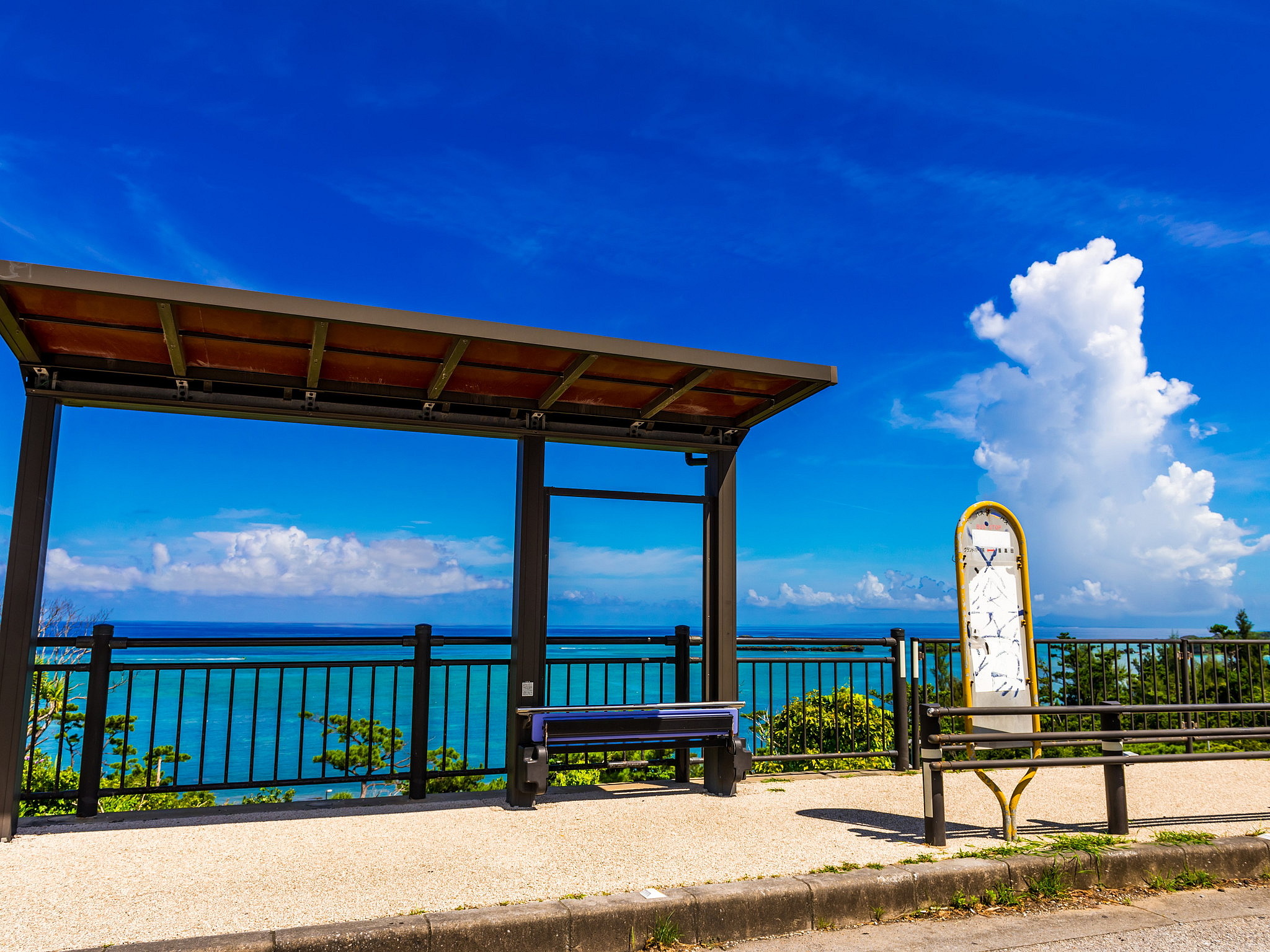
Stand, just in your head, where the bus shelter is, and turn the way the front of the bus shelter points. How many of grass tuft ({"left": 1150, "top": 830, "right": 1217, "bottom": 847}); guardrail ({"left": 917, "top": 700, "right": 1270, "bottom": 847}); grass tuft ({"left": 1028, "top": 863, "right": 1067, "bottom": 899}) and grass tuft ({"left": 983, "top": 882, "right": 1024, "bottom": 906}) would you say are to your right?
0

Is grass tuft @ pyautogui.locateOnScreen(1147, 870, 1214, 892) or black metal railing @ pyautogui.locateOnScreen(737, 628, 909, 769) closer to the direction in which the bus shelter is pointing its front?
the grass tuft

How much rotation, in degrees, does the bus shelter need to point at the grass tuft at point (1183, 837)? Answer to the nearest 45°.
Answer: approximately 90° to its left

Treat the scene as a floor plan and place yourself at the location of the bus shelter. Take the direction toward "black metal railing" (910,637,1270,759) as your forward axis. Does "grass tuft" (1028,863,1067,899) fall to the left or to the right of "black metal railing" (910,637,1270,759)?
right

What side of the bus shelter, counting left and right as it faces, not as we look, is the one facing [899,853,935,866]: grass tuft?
left

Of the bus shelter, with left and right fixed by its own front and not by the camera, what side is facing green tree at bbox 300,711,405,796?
back

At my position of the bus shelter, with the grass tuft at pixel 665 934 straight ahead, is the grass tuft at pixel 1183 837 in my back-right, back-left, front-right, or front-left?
front-left

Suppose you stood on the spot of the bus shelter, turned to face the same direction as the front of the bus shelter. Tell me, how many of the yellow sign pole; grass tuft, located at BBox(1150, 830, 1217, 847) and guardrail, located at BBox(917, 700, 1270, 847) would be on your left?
3

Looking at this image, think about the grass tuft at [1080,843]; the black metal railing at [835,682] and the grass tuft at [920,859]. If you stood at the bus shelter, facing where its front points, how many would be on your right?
0

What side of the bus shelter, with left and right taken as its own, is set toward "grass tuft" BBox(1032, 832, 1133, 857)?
left

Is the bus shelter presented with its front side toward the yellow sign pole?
no

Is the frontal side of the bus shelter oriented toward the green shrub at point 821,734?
no

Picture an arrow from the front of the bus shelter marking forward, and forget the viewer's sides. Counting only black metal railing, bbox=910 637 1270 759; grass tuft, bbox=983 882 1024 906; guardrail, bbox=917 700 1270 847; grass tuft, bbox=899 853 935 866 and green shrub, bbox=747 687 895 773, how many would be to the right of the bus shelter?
0

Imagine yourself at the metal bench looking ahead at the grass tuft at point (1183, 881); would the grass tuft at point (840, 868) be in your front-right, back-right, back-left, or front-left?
front-right

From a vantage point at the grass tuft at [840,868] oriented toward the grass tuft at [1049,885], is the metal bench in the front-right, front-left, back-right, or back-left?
back-left

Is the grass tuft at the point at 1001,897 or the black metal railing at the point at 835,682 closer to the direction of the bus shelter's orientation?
the grass tuft

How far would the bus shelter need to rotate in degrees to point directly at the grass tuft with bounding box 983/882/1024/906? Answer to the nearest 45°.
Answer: approximately 45° to its left

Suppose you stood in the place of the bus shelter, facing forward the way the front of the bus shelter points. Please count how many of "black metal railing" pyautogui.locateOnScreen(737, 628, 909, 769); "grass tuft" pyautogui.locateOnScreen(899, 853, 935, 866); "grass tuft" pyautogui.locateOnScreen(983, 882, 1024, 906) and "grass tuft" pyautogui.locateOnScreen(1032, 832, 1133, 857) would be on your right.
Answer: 0

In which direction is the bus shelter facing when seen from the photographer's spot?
facing the viewer

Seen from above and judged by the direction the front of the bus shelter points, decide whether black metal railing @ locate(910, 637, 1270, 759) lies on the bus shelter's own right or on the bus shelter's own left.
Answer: on the bus shelter's own left
